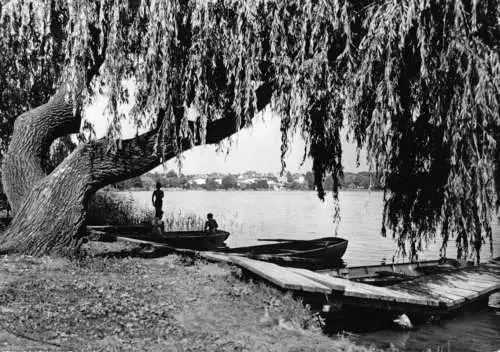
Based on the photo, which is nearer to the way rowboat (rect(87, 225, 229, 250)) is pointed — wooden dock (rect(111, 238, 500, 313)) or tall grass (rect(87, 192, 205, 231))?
the wooden dock

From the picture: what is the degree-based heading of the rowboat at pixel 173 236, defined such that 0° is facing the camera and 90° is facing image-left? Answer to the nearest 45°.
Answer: approximately 270°

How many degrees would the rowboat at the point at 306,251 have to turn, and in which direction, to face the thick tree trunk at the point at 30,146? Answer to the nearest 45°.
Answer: approximately 135° to its right

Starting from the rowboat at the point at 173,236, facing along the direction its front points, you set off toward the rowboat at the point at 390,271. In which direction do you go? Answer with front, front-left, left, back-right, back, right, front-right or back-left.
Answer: front-right

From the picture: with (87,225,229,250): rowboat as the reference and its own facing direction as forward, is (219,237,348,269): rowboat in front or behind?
in front

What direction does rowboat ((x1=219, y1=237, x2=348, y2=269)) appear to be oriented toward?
to the viewer's right

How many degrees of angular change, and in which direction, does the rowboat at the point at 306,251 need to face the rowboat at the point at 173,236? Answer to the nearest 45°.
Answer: approximately 180°
